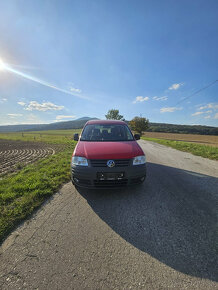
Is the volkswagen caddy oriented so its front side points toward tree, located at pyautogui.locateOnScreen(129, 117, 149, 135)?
no

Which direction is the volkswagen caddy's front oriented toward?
toward the camera
